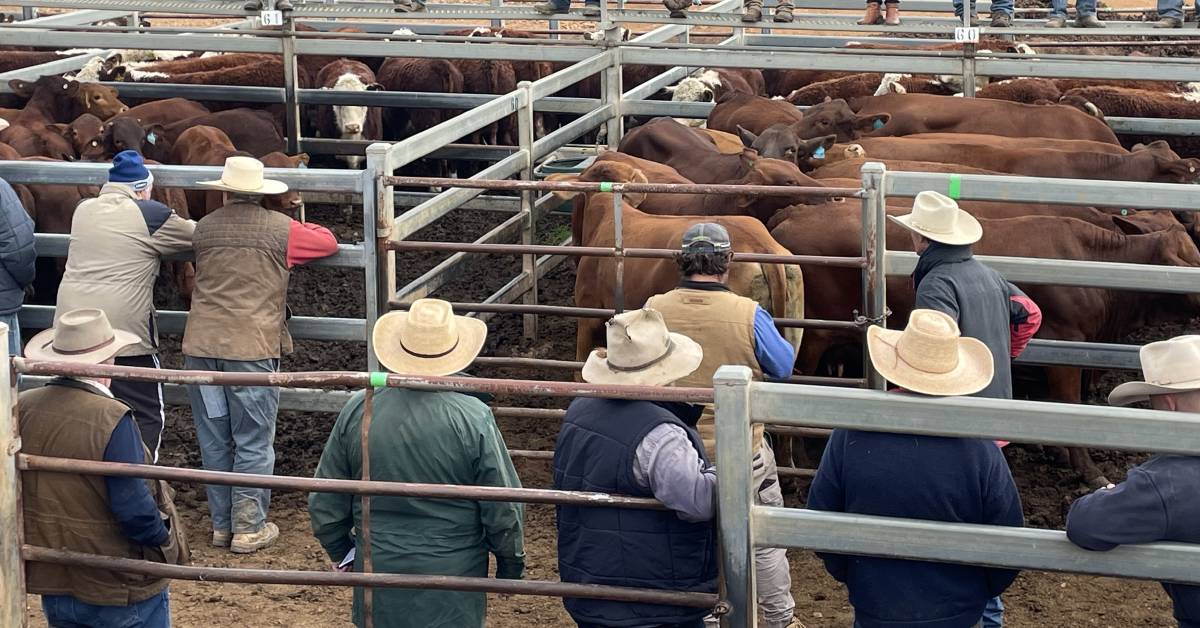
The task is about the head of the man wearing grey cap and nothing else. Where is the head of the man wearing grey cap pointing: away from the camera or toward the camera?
away from the camera

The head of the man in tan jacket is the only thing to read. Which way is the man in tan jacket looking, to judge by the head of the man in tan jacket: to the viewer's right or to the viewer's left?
to the viewer's right

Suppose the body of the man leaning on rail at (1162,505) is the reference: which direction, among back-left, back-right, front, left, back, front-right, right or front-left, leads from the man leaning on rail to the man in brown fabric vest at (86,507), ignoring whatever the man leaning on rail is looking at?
front-left

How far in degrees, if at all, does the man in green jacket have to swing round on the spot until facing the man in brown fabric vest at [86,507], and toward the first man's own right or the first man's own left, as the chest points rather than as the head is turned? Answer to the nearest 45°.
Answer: approximately 90° to the first man's own left

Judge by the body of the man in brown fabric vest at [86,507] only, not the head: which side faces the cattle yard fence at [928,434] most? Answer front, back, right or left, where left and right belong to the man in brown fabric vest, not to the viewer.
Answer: right

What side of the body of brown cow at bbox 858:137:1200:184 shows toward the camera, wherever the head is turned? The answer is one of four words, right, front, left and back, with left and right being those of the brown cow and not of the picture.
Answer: right

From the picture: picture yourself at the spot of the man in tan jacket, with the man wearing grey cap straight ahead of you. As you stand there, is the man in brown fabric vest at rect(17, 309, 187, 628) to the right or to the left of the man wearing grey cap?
right

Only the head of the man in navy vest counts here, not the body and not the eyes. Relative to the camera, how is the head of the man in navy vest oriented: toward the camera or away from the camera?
away from the camera

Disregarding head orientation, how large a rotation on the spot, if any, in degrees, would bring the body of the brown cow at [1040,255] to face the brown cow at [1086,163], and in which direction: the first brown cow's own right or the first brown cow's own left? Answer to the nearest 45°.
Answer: approximately 90° to the first brown cow's own left

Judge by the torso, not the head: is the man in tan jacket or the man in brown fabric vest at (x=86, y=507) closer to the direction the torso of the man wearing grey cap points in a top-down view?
the man in tan jacket

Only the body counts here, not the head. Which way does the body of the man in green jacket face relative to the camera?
away from the camera

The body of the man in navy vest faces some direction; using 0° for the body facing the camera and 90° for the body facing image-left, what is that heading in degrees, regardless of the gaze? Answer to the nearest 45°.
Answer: approximately 225°

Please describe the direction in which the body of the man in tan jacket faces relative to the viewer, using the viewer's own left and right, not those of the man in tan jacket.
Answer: facing away from the viewer and to the right of the viewer

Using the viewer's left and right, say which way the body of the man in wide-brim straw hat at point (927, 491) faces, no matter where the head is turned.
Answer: facing away from the viewer

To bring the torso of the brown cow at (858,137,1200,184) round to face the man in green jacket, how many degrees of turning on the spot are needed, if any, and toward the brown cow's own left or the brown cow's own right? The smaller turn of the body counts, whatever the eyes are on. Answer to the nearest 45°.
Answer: approximately 90° to the brown cow's own right

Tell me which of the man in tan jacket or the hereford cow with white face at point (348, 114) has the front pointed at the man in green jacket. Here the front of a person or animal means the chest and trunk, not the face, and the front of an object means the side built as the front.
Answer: the hereford cow with white face
